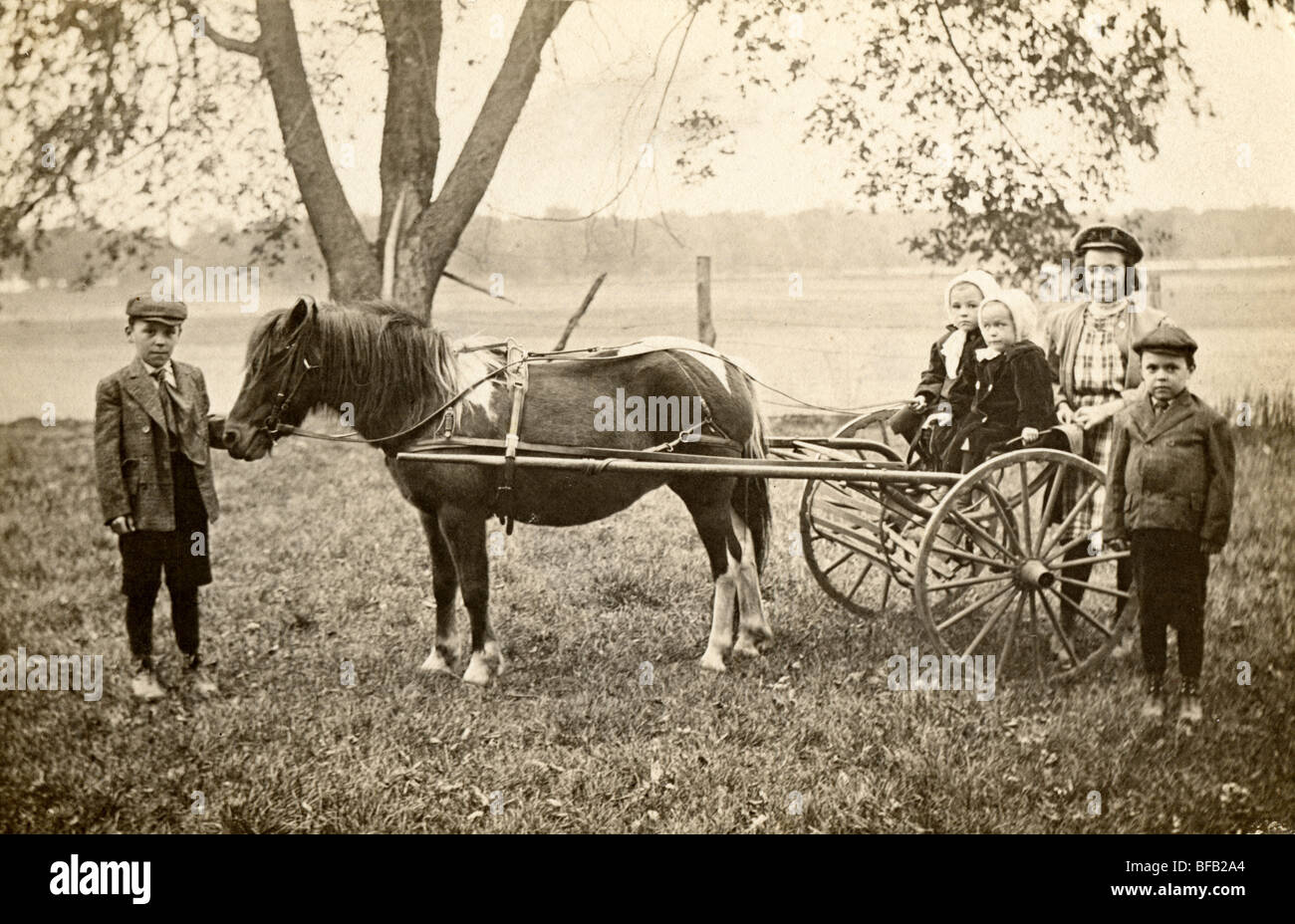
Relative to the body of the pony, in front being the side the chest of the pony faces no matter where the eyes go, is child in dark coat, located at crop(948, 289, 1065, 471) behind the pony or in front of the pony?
behind

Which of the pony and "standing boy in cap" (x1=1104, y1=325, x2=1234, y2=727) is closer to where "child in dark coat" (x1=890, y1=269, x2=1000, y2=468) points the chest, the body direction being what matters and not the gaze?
the pony

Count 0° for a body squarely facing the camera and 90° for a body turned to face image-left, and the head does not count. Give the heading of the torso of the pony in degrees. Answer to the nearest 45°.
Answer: approximately 90°

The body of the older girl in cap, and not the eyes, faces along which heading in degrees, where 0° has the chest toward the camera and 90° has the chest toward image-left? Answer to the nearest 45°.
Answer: approximately 0°

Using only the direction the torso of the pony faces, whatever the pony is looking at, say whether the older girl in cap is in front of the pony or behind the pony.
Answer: behind

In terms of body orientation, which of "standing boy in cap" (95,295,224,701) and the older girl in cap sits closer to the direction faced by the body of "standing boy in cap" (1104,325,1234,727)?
the standing boy in cap

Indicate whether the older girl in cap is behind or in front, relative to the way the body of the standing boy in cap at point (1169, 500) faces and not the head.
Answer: behind

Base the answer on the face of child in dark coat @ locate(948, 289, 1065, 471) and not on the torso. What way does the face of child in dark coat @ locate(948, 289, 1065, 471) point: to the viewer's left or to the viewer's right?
to the viewer's left

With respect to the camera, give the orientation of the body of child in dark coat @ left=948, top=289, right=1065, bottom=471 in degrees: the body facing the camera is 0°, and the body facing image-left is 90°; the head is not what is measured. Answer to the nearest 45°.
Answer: approximately 45°
